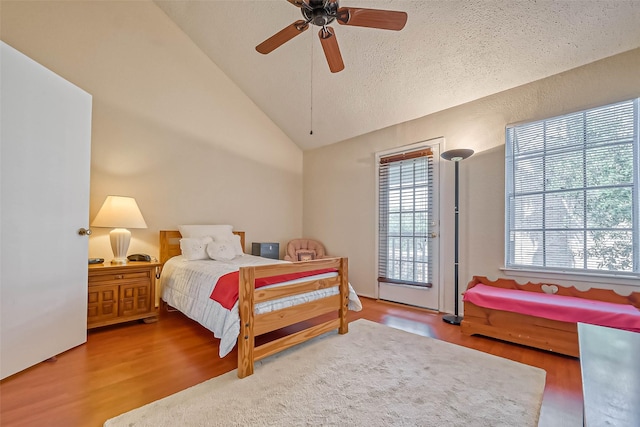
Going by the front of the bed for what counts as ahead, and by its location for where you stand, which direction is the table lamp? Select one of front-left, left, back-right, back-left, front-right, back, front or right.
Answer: back

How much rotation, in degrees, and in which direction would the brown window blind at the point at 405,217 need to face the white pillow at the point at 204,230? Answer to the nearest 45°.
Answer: approximately 45° to its right

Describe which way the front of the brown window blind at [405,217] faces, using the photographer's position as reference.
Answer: facing the viewer and to the left of the viewer

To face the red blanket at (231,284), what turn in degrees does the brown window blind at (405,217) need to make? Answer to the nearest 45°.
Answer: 0° — it already faces it

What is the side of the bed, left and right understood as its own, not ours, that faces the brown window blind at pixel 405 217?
left

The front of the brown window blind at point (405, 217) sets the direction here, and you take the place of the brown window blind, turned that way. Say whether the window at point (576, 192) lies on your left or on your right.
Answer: on your left

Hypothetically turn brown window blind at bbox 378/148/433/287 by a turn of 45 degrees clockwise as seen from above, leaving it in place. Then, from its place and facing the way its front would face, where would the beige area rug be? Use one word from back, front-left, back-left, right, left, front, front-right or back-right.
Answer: left

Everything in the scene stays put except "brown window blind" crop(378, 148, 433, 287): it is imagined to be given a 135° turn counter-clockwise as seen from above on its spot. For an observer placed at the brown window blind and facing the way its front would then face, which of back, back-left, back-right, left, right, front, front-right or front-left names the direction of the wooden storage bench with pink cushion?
front-right

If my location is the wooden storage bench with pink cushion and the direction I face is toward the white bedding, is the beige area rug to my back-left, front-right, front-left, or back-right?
front-left

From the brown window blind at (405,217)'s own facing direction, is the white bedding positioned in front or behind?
in front

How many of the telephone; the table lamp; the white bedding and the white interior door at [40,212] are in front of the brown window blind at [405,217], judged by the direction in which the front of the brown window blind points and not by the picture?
4

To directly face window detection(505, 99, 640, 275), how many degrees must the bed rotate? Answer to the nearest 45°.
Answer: approximately 45° to its left

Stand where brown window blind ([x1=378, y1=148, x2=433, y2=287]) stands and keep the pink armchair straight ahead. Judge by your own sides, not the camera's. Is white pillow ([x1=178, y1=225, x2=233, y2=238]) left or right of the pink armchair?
left

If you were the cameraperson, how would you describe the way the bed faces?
facing the viewer and to the right of the viewer

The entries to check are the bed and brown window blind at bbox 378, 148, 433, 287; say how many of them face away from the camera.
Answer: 0

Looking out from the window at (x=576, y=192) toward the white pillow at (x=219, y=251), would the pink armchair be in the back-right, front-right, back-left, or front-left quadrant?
front-right

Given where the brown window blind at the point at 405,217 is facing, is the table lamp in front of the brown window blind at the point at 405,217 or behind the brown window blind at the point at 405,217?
in front

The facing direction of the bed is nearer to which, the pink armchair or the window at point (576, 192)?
the window

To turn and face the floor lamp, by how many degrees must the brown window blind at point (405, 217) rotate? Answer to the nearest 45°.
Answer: approximately 90° to its left

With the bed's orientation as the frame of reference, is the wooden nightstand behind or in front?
behind
